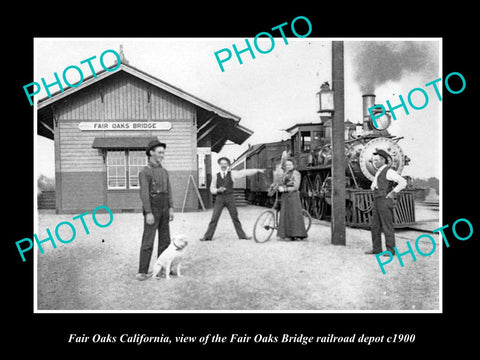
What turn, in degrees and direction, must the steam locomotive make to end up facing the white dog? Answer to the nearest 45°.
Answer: approximately 90° to its right

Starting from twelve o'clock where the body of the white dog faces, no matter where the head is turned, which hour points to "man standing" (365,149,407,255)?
The man standing is roughly at 10 o'clock from the white dog.

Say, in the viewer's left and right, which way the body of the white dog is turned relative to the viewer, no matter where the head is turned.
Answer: facing the viewer and to the right of the viewer

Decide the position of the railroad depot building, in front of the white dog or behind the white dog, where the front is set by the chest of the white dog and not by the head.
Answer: behind

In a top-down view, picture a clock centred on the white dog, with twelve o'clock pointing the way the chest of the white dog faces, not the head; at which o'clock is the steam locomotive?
The steam locomotive is roughly at 9 o'clock from the white dog.

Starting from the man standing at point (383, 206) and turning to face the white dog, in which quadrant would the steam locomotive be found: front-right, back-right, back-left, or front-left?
back-right
